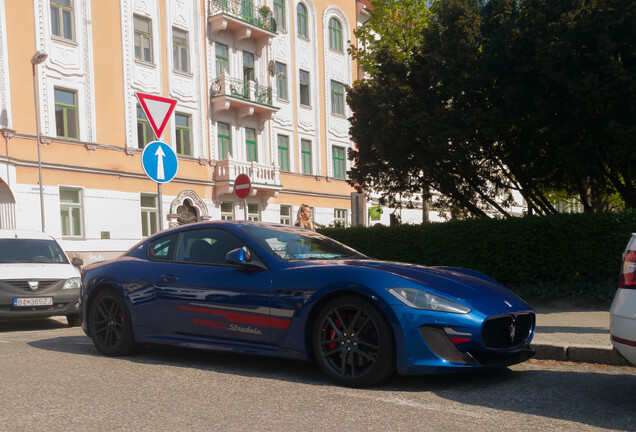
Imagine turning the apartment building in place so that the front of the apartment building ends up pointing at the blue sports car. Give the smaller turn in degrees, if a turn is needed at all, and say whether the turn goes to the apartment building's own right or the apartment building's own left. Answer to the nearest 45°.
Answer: approximately 45° to the apartment building's own right

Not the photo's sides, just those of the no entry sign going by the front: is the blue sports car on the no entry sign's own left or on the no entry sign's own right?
on the no entry sign's own left

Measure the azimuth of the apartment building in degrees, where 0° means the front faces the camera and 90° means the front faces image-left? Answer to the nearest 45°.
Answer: approximately 315°

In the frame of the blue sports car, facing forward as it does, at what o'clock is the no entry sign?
The no entry sign is roughly at 7 o'clock from the blue sports car.

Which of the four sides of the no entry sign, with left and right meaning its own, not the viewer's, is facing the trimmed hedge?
left

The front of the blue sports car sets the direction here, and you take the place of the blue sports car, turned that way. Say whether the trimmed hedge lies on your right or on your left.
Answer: on your left

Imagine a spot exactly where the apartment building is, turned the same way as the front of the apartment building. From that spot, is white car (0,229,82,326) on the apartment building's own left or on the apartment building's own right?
on the apartment building's own right

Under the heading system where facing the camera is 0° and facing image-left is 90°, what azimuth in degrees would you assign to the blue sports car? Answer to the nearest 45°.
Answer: approximately 315°

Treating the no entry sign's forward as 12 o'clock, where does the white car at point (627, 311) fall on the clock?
The white car is roughly at 10 o'clock from the no entry sign.
